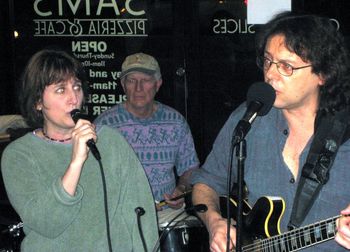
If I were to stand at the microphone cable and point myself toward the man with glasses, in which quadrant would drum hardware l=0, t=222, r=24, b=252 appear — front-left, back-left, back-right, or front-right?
back-left

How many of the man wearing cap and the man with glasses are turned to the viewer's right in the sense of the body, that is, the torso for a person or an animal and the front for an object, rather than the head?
0

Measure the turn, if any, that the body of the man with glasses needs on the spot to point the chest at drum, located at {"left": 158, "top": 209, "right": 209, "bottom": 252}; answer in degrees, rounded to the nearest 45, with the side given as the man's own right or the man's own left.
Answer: approximately 90° to the man's own right

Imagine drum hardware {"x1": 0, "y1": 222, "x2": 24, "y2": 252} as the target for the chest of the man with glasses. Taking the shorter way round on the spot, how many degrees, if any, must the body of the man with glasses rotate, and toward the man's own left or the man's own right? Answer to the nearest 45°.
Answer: approximately 45° to the man's own right

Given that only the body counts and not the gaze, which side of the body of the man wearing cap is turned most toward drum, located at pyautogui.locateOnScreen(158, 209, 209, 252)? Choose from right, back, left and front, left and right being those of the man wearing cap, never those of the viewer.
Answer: front

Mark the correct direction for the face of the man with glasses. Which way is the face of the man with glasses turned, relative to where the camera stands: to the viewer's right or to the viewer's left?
to the viewer's left

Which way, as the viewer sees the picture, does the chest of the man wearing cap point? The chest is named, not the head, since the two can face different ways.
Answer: toward the camera

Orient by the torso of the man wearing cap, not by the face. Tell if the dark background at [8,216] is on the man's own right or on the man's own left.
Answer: on the man's own right

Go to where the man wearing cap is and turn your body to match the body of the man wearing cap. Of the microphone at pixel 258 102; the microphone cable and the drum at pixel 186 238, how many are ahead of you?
3
